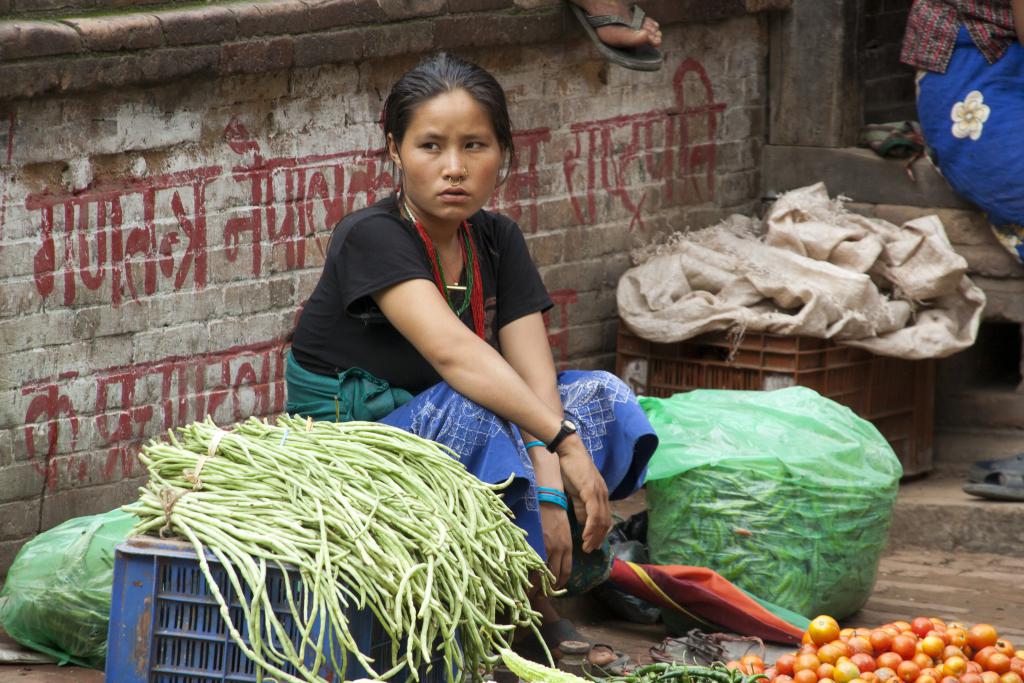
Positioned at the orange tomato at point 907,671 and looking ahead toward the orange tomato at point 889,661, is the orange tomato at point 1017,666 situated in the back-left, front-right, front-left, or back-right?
back-right

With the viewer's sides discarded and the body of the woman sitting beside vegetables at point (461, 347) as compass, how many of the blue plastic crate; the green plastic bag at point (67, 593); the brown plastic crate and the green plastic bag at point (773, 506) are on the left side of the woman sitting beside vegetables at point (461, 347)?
2

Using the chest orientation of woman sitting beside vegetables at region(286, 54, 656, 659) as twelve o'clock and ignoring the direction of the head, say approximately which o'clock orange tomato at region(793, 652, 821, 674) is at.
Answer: The orange tomato is roughly at 11 o'clock from the woman sitting beside vegetables.

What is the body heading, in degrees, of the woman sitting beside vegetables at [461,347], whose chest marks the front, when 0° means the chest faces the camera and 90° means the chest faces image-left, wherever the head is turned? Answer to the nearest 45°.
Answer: approximately 315°

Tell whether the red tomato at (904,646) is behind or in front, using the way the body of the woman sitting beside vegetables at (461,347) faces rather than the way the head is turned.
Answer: in front

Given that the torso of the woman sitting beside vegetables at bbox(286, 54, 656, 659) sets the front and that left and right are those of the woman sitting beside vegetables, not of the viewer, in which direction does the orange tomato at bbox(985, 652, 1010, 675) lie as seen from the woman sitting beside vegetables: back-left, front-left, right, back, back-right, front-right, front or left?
front-left

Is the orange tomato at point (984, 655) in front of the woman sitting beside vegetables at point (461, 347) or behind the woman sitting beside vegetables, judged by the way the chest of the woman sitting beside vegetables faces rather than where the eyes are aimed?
in front

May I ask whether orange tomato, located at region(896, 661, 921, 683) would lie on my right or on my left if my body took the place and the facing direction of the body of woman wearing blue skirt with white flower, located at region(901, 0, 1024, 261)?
on my right

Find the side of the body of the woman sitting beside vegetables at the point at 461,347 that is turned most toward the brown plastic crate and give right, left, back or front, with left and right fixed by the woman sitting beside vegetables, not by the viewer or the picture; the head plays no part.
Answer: left
